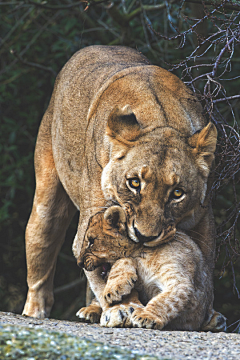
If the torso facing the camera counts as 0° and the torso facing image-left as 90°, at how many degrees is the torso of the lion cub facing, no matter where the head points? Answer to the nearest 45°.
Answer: approximately 90°
